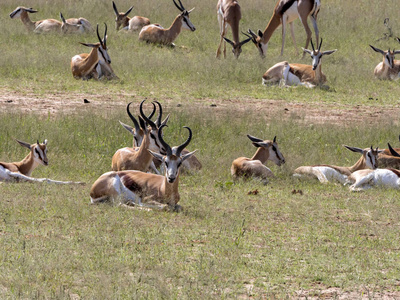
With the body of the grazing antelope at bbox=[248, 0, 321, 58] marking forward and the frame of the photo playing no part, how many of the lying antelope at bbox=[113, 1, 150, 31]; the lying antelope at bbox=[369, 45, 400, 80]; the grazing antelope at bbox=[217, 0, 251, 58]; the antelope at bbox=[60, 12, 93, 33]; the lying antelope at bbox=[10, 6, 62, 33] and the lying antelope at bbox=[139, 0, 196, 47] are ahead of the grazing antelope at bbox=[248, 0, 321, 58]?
5

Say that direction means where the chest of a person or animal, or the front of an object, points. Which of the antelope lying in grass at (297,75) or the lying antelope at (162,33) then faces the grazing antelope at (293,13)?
the lying antelope

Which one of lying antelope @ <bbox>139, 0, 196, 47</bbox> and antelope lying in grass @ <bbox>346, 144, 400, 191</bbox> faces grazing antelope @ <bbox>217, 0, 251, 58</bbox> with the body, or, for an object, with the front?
the lying antelope

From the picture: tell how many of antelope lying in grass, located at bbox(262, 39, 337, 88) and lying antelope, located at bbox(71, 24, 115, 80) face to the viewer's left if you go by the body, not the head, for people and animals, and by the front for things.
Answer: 0

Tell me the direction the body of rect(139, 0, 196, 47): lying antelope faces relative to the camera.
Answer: to the viewer's right

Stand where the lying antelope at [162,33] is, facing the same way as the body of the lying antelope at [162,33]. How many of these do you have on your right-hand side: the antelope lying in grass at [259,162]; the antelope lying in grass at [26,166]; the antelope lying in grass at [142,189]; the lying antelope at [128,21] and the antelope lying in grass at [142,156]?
4

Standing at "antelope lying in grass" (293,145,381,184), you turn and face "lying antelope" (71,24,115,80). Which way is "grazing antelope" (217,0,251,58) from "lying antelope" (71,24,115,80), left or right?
right

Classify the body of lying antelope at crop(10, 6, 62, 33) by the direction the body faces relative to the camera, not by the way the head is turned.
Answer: to the viewer's left

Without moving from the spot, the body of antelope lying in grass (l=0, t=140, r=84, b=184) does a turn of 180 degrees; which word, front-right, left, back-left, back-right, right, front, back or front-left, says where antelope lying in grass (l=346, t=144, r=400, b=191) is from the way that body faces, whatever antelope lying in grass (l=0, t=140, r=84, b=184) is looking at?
back
